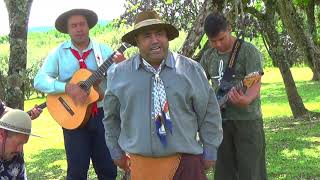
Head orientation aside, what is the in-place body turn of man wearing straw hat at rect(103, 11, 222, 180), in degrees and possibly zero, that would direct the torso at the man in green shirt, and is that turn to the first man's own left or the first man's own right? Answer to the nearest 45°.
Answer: approximately 135° to the first man's own left

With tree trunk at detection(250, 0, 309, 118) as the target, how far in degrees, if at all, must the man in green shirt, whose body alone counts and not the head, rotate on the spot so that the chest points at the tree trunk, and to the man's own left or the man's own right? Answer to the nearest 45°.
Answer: approximately 135° to the man's own right

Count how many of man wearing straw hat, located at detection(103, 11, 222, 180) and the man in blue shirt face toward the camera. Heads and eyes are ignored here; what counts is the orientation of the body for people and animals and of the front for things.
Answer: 2

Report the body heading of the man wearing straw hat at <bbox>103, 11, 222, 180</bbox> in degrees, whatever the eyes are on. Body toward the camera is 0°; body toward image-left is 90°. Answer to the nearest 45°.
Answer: approximately 0°

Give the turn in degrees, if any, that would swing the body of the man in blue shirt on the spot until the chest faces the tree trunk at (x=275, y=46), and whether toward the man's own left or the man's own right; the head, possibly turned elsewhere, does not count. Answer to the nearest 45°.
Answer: approximately 135° to the man's own left
